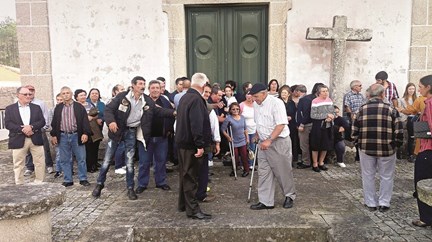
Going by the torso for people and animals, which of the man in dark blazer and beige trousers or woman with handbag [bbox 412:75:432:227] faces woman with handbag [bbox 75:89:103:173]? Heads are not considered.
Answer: woman with handbag [bbox 412:75:432:227]

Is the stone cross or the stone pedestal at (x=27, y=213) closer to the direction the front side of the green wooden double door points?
the stone pedestal

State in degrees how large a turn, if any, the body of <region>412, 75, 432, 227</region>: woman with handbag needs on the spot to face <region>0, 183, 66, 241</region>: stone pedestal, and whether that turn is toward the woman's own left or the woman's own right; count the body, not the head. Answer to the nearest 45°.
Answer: approximately 45° to the woman's own left

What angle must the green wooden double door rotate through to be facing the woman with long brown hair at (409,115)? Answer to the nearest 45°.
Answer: approximately 90° to its left

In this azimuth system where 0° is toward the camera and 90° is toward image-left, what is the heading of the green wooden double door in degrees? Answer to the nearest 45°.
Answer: approximately 0°

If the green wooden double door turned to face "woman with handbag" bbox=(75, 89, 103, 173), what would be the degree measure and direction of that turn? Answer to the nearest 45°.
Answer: approximately 45° to its right

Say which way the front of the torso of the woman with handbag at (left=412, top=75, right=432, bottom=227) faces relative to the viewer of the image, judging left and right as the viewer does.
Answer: facing to the left of the viewer

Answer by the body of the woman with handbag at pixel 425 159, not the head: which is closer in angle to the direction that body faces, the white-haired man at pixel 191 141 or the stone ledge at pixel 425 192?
the white-haired man

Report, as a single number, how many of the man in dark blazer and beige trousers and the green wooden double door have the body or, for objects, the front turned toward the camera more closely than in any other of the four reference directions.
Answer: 2

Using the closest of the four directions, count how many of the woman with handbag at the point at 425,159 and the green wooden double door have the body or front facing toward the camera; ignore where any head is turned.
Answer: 1

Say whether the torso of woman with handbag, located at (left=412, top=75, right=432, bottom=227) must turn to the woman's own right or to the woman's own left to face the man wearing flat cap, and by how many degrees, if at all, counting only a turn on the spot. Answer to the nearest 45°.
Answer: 0° — they already face them

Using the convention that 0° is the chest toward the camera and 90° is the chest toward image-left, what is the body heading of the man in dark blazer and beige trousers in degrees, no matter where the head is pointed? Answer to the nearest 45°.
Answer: approximately 0°
